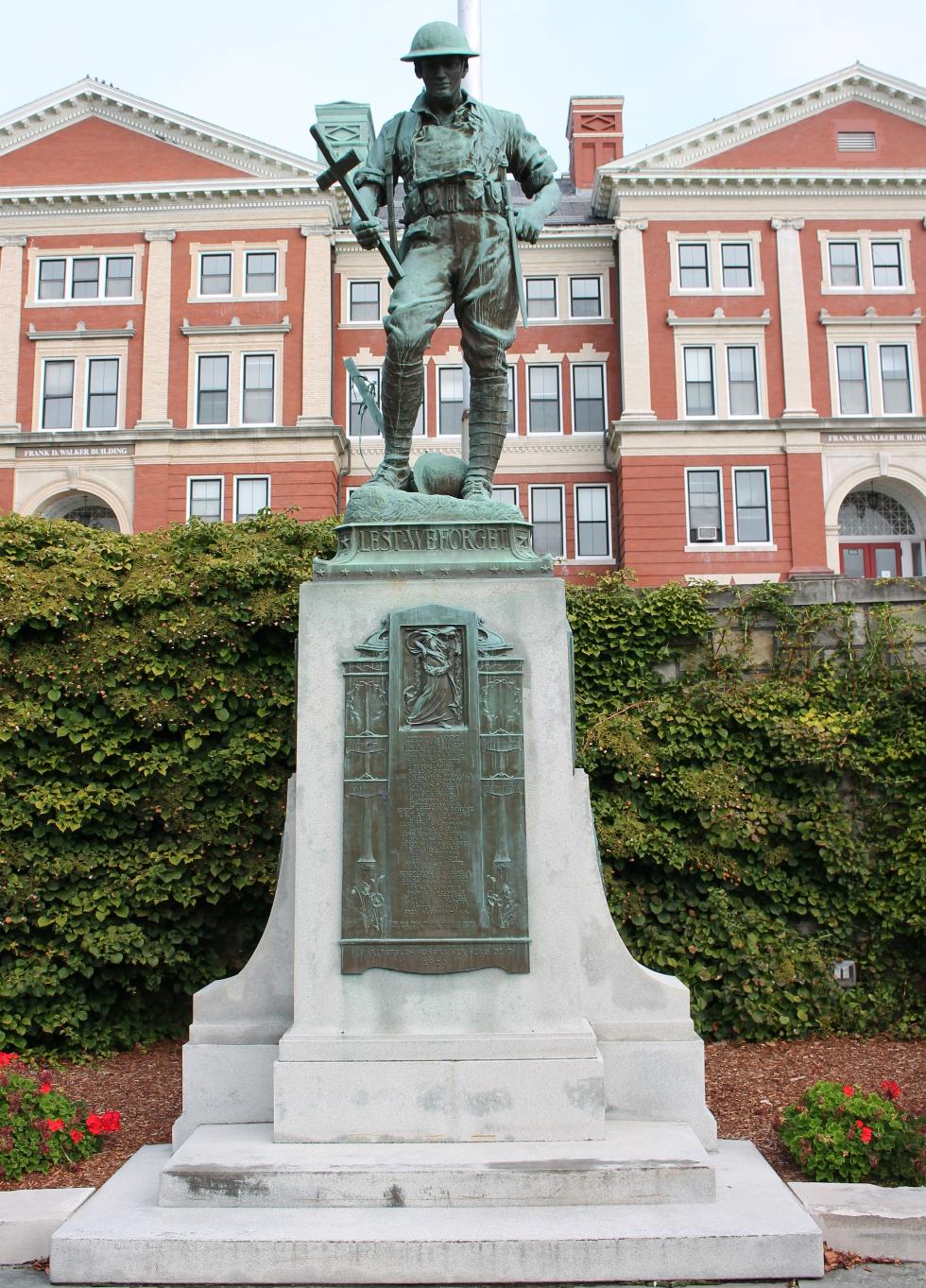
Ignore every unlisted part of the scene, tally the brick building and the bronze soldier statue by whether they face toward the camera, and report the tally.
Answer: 2

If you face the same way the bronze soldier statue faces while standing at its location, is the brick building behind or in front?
behind

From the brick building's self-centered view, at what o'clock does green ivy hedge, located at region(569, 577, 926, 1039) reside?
The green ivy hedge is roughly at 12 o'clock from the brick building.

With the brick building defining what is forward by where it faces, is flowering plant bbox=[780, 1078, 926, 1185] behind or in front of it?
in front

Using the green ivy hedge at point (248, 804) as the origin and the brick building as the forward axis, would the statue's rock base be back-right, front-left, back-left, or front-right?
back-right

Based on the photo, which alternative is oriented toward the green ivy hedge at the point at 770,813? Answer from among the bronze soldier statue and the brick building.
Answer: the brick building

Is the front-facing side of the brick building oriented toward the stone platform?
yes

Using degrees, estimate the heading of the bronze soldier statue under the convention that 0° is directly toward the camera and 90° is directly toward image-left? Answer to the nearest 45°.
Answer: approximately 0°

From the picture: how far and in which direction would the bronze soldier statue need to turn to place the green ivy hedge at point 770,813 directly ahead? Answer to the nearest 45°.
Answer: approximately 135° to its left
